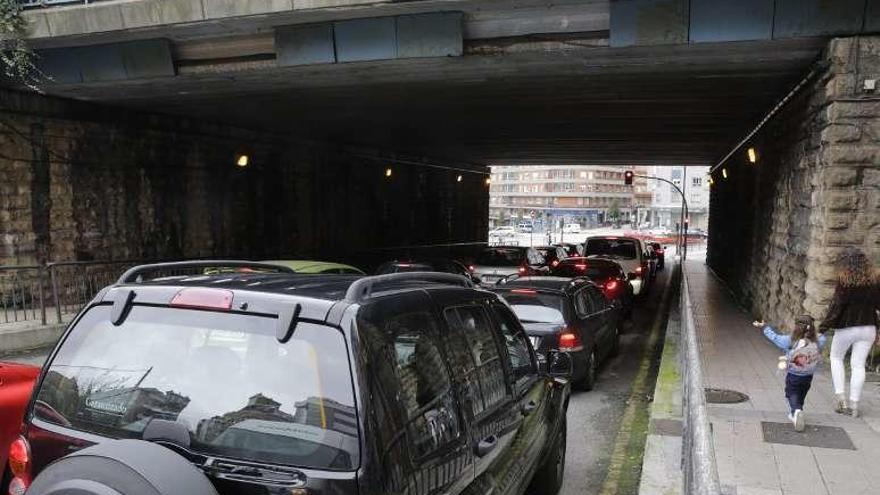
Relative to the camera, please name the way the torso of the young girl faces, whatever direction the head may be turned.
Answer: away from the camera

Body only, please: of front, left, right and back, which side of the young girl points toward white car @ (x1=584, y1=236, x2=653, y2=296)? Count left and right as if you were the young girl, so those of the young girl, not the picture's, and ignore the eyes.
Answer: front

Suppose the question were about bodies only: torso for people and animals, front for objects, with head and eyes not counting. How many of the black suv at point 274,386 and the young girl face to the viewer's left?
0

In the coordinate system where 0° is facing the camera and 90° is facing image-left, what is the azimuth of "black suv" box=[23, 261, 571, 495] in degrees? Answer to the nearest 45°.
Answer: approximately 225°

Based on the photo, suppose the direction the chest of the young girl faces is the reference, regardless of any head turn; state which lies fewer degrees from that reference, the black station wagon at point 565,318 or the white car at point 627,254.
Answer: the white car

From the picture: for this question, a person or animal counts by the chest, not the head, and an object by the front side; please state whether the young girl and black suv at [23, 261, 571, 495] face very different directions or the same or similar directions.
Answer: same or similar directions

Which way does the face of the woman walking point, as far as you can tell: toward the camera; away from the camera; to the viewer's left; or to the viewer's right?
away from the camera

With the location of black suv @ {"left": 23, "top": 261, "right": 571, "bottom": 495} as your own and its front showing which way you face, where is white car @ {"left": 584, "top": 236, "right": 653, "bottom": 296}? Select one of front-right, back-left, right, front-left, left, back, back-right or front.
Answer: front

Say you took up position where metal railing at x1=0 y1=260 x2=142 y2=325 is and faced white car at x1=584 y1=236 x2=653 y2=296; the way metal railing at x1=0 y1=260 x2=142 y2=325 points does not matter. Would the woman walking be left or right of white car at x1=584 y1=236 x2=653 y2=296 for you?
right

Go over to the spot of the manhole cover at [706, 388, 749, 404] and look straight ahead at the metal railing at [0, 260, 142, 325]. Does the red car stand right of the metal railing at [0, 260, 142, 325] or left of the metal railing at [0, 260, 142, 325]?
left

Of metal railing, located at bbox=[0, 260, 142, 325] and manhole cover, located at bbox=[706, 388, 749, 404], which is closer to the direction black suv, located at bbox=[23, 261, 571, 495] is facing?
the manhole cover

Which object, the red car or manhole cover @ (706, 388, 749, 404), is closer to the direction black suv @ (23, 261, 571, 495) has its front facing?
the manhole cover

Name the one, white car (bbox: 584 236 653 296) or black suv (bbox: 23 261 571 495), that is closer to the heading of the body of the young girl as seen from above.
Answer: the white car
